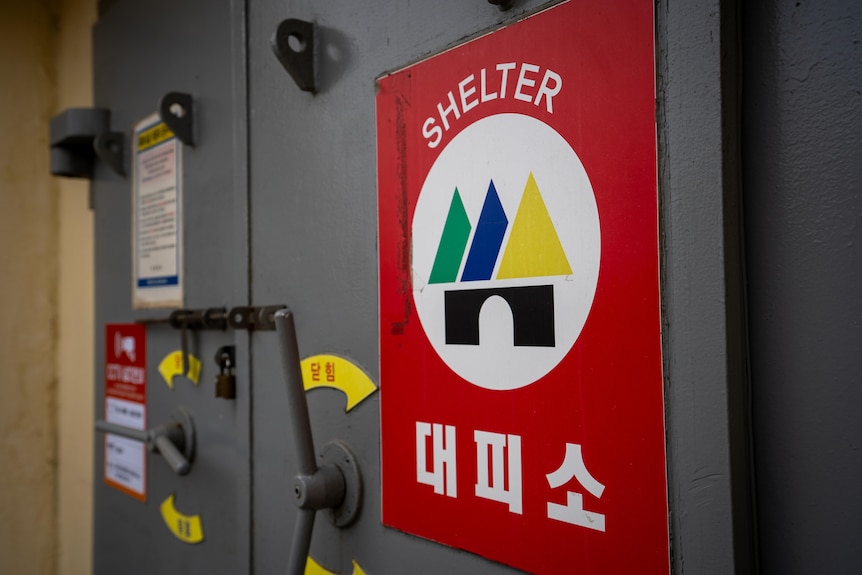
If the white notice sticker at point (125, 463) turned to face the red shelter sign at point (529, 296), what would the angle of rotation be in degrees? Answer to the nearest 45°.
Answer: approximately 45° to its left

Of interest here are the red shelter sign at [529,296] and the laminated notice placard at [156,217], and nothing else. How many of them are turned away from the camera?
0

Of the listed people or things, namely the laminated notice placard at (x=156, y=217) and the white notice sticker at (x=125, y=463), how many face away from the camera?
0

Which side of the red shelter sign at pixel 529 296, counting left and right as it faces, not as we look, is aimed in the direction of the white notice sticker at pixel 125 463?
right

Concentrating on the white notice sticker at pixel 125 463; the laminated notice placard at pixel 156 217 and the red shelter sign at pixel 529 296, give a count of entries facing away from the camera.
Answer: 0

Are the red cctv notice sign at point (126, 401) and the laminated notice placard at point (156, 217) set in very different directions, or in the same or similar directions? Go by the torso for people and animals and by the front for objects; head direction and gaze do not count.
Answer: same or similar directions

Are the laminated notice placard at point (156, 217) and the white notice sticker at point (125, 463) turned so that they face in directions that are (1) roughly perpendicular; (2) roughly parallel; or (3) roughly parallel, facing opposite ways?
roughly parallel

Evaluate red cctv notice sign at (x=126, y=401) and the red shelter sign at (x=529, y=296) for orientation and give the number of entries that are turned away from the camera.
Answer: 0

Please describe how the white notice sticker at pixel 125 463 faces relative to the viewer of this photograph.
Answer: facing the viewer and to the left of the viewer

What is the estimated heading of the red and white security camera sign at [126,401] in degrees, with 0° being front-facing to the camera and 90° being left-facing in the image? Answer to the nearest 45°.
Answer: approximately 45°

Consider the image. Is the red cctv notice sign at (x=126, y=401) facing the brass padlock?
no

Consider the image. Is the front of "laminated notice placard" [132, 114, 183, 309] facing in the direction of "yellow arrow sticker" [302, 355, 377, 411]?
no

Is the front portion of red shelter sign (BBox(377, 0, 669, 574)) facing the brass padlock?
no
